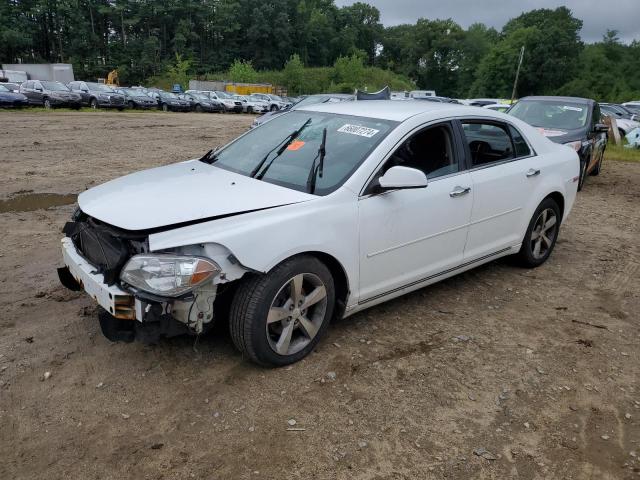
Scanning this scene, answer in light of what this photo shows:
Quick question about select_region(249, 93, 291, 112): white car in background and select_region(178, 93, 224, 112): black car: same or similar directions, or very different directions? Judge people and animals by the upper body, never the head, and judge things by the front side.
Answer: same or similar directions

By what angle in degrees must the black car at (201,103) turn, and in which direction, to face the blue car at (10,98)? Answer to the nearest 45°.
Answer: approximately 90° to its right

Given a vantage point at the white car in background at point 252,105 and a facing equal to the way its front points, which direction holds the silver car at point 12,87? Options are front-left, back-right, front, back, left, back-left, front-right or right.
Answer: right

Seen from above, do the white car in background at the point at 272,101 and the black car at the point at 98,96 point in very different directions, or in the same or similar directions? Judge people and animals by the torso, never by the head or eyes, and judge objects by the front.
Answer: same or similar directions

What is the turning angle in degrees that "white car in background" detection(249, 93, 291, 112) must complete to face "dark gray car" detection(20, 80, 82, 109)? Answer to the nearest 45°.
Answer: approximately 90° to its right

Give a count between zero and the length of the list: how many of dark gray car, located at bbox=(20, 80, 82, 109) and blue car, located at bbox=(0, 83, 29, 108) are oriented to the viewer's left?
0

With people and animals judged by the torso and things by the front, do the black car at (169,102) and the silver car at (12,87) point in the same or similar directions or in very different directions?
same or similar directions

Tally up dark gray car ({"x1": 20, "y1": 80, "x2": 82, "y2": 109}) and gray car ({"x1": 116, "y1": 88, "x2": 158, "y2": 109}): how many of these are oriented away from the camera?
0

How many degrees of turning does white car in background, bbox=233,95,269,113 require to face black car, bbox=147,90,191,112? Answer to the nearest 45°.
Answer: approximately 90° to its right

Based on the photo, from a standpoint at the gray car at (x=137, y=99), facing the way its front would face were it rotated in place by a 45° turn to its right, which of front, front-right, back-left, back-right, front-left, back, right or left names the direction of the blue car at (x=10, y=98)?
front-right

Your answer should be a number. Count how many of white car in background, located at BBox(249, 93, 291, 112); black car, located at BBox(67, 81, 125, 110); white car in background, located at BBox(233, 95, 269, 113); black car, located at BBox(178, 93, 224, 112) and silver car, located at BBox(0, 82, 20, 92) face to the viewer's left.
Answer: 0

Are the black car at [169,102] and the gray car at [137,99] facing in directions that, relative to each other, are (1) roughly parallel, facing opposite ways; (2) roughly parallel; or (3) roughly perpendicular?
roughly parallel

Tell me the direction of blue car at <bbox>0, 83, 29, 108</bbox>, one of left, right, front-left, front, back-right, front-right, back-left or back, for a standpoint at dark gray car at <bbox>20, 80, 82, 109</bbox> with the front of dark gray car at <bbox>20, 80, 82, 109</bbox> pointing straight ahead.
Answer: right

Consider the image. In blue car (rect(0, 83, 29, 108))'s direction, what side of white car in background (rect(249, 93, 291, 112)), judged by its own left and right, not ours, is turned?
right

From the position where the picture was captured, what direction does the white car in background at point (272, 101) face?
facing the viewer and to the right of the viewer

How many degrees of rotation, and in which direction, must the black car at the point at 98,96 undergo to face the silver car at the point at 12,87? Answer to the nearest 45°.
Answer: approximately 90° to its right

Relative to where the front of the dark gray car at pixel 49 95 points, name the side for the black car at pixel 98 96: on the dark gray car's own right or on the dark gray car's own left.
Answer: on the dark gray car's own left
